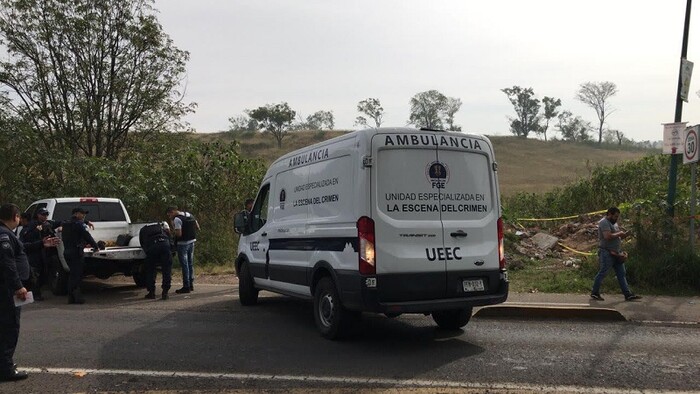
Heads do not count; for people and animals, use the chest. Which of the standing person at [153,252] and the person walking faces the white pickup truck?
the standing person

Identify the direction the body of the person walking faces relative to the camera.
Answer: to the viewer's right

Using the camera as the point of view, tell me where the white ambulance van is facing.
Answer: facing away from the viewer and to the left of the viewer

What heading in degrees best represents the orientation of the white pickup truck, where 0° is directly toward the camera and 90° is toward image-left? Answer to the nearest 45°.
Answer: approximately 135°

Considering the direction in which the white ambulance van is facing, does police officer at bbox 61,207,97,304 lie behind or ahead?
ahead

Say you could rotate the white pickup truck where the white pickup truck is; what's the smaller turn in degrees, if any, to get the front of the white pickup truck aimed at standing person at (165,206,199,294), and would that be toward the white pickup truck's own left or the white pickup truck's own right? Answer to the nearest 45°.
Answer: approximately 180°

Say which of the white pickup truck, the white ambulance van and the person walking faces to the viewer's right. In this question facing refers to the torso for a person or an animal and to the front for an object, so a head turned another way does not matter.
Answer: the person walking

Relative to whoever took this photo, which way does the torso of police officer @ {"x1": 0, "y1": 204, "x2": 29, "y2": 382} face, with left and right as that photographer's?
facing to the right of the viewer

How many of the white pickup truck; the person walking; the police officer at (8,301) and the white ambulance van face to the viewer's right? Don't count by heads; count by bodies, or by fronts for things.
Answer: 2

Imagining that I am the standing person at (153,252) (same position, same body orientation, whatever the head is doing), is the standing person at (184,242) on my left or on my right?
on my right

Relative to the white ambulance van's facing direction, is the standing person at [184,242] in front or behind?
in front
